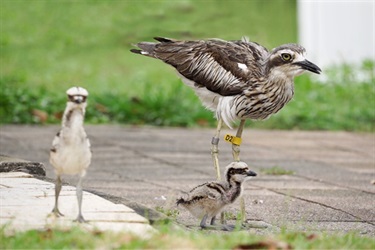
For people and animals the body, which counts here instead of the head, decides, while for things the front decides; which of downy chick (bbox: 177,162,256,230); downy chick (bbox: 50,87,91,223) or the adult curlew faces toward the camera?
downy chick (bbox: 50,87,91,223)

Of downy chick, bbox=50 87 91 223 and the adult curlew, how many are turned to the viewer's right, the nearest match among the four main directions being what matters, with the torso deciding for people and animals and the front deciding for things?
1

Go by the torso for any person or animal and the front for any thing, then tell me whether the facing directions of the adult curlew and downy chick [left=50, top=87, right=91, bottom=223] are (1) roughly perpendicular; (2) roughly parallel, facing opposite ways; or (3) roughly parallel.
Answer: roughly perpendicular

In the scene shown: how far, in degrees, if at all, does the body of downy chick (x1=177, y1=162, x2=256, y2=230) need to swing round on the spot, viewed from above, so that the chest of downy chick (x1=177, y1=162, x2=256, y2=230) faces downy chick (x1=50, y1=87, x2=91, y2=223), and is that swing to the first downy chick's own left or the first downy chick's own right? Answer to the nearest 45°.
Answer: approximately 135° to the first downy chick's own right

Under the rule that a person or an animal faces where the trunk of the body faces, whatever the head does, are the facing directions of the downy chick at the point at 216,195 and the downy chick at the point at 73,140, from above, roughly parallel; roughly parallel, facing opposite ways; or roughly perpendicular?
roughly perpendicular

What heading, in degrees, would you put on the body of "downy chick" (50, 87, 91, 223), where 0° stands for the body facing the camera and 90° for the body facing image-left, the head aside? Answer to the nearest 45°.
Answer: approximately 0°

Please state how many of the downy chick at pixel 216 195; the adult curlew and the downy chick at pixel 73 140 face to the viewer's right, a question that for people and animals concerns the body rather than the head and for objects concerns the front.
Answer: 2

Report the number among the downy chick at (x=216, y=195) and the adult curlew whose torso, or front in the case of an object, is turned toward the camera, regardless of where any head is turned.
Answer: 0

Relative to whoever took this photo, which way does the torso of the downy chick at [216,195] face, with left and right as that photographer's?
facing to the right of the viewer

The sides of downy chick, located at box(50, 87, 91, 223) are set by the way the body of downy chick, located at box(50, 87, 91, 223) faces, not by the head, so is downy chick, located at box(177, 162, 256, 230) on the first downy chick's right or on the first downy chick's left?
on the first downy chick's left

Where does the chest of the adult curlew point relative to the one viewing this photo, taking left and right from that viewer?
facing to the right of the viewer
